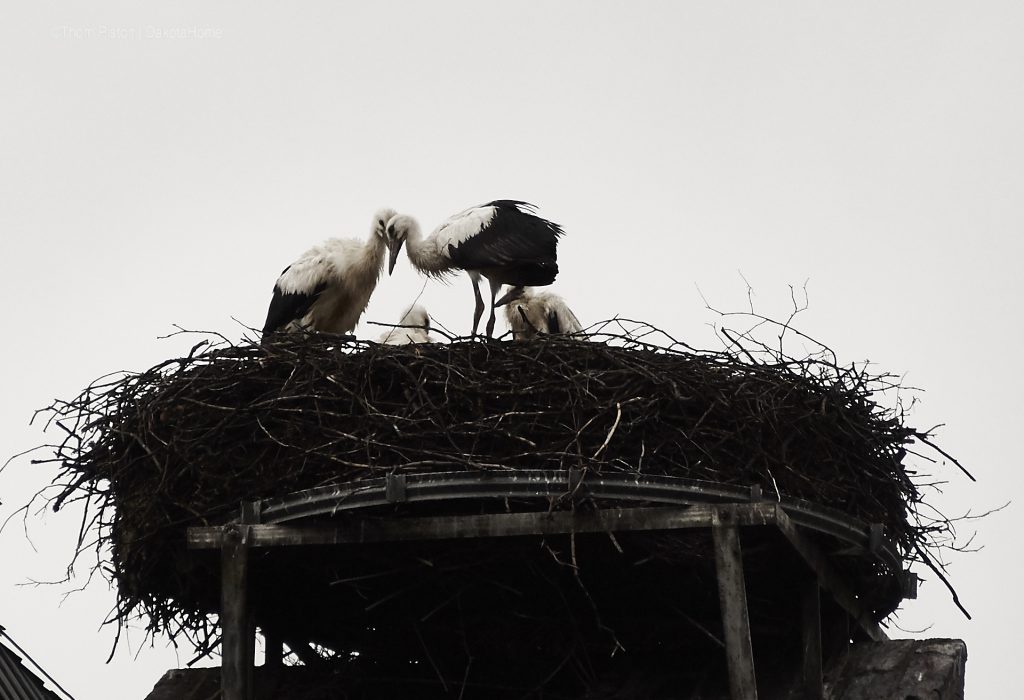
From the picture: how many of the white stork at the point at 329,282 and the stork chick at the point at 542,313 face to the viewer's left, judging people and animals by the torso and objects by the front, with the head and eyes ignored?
1

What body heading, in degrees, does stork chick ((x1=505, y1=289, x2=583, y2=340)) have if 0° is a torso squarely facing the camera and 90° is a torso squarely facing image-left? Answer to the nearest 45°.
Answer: approximately 90°

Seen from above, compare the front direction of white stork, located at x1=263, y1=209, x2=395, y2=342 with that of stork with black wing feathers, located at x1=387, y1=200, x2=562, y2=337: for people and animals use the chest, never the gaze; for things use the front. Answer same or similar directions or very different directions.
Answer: very different directions

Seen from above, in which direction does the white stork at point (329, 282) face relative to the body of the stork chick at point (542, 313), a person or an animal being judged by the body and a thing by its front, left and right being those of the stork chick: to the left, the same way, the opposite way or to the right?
the opposite way

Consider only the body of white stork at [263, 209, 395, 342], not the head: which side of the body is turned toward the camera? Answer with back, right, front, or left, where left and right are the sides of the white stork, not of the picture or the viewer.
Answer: right

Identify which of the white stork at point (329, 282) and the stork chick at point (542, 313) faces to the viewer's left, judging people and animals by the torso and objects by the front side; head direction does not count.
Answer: the stork chick

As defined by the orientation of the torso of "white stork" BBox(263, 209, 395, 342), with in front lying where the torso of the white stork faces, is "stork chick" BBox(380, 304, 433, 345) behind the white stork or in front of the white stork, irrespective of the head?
in front

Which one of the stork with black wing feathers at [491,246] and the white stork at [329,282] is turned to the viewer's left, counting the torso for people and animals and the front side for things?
the stork with black wing feathers

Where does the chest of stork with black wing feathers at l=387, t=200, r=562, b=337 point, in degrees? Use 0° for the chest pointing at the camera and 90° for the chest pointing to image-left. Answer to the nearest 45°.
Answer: approximately 90°

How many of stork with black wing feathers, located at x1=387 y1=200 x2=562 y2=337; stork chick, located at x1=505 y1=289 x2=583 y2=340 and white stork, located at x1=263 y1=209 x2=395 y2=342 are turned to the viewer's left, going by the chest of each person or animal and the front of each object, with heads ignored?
2

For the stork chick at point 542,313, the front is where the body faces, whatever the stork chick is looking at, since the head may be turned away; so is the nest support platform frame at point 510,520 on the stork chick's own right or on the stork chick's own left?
on the stork chick's own left

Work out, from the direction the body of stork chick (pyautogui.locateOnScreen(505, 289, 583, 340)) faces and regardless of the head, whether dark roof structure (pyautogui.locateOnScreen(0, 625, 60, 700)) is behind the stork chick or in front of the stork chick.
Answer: in front
